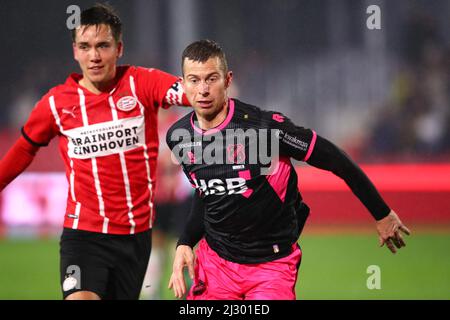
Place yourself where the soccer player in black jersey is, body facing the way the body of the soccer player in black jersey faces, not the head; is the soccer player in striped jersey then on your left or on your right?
on your right

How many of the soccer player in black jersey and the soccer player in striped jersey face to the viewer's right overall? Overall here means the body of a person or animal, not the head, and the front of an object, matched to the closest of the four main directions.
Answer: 0

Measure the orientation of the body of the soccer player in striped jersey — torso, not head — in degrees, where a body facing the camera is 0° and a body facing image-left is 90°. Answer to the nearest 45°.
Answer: approximately 0°

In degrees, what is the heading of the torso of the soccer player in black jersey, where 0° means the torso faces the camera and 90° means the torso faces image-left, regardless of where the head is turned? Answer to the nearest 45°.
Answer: approximately 45°

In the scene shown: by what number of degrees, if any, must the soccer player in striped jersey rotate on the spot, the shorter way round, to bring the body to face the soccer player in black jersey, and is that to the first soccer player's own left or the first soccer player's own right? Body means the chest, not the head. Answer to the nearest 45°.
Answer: approximately 45° to the first soccer player's own left
